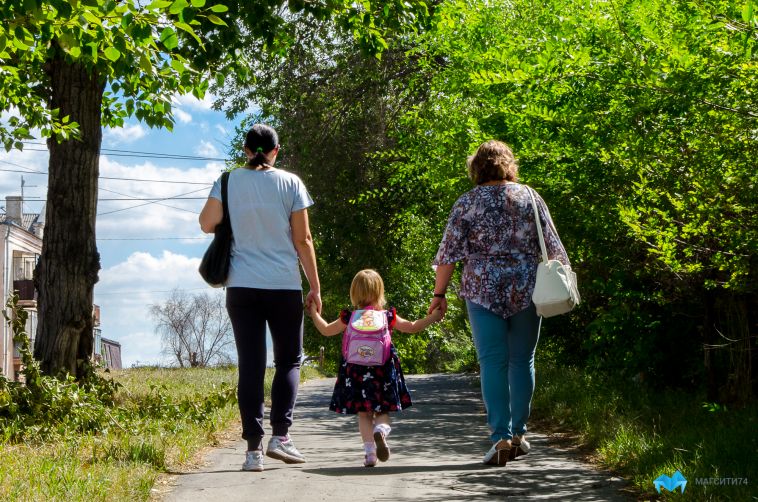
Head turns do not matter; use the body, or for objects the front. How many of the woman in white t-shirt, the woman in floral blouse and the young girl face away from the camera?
3

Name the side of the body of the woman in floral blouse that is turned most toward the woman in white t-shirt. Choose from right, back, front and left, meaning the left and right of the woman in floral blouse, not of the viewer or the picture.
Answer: left

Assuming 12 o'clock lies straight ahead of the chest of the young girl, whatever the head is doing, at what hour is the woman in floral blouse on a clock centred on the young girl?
The woman in floral blouse is roughly at 4 o'clock from the young girl.

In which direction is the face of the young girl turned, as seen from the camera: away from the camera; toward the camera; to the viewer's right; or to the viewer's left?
away from the camera

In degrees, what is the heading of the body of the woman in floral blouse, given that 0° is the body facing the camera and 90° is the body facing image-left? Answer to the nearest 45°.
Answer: approximately 180°

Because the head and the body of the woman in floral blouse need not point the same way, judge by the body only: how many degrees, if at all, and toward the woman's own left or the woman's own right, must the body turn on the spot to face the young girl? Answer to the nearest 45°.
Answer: approximately 45° to the woman's own left

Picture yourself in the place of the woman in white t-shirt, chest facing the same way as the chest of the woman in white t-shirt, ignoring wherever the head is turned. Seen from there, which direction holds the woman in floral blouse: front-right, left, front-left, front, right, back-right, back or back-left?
right

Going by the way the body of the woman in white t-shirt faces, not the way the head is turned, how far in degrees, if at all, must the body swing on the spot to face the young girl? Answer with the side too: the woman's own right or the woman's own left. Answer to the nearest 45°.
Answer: approximately 45° to the woman's own right

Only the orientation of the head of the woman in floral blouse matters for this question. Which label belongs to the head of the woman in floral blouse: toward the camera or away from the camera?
away from the camera

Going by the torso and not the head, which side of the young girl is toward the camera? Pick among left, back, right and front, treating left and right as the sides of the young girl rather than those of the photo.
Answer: back
